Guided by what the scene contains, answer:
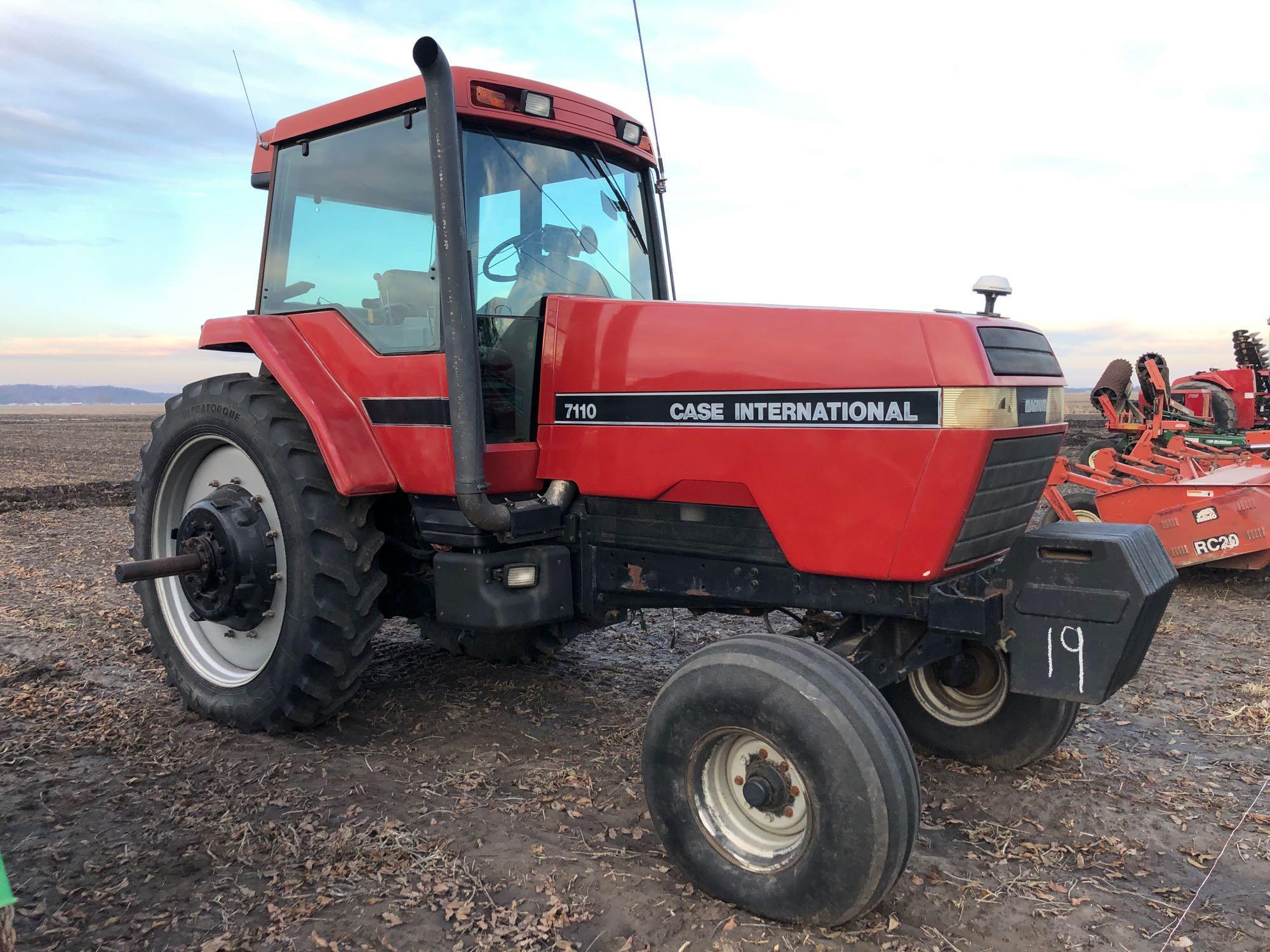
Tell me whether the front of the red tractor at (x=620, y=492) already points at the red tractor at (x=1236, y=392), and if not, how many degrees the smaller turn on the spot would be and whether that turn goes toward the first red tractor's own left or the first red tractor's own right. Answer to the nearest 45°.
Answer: approximately 90° to the first red tractor's own left

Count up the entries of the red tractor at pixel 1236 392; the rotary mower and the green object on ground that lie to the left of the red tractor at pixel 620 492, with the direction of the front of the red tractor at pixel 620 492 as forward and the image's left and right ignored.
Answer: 2

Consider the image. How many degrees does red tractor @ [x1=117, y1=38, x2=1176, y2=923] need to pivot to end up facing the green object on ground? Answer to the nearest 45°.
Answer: approximately 90° to its right

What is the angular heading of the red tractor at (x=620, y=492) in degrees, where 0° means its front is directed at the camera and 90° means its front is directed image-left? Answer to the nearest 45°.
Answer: approximately 315°

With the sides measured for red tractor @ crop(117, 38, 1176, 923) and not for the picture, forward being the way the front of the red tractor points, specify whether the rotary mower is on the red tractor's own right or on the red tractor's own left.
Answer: on the red tractor's own left
